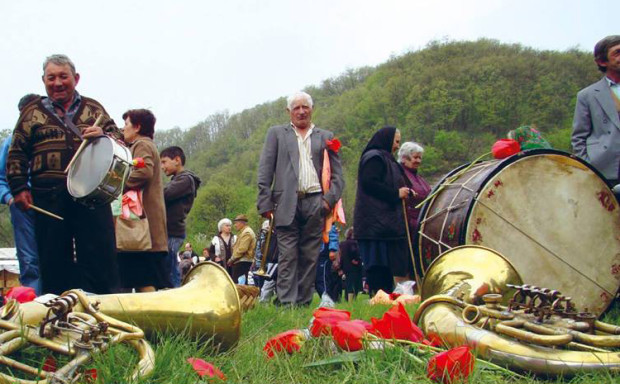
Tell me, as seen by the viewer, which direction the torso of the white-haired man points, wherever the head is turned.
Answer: toward the camera

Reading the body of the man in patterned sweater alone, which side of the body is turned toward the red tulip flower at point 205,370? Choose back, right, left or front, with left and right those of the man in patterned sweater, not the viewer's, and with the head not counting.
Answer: front

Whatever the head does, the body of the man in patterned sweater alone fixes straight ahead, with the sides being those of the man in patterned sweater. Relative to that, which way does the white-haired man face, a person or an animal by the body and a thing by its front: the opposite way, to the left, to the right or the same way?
the same way

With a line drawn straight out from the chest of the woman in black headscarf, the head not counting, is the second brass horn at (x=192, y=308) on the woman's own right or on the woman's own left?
on the woman's own right

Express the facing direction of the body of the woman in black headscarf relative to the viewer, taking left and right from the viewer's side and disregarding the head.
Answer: facing to the right of the viewer

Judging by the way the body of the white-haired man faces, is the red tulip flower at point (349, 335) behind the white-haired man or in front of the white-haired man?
in front

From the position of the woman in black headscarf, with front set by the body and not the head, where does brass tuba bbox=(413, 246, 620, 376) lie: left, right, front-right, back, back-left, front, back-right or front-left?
right

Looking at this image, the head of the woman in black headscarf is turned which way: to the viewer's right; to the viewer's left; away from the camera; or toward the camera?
to the viewer's right

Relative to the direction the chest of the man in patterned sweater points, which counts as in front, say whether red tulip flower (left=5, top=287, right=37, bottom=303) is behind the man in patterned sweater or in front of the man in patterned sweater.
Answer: in front

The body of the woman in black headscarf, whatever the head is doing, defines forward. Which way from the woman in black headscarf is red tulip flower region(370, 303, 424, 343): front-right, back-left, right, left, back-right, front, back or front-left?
right

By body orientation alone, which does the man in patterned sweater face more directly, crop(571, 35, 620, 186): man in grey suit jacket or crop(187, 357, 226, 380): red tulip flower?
the red tulip flower

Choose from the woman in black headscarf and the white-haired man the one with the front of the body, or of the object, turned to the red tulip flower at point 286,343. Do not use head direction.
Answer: the white-haired man

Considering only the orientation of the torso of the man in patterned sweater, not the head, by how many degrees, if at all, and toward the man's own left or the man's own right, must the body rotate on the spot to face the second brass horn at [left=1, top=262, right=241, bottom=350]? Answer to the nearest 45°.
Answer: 0° — they already face it
